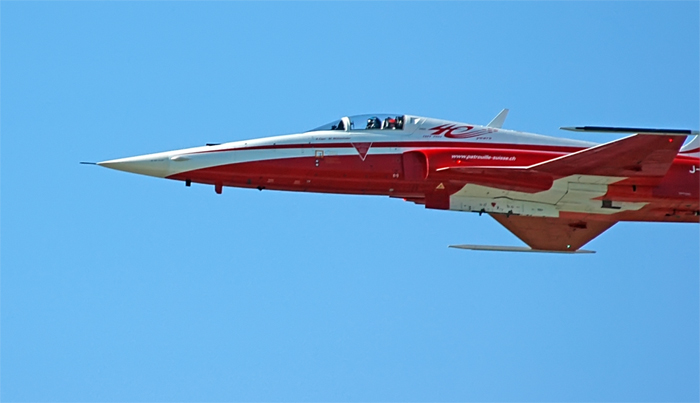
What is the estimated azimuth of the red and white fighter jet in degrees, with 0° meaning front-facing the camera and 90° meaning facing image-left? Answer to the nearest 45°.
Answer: approximately 90°
